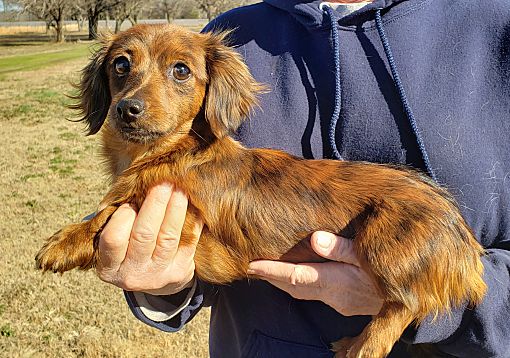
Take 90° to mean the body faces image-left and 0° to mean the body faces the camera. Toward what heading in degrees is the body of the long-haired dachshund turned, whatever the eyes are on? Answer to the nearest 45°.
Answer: approximately 90°

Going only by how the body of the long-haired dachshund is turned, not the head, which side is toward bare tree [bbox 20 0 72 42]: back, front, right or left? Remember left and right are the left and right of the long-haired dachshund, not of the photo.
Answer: right
